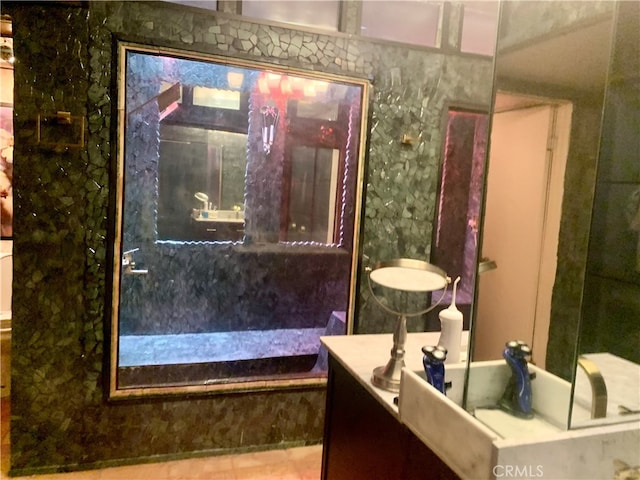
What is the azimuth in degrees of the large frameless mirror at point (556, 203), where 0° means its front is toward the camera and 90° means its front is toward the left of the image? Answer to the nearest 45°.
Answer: approximately 45°
